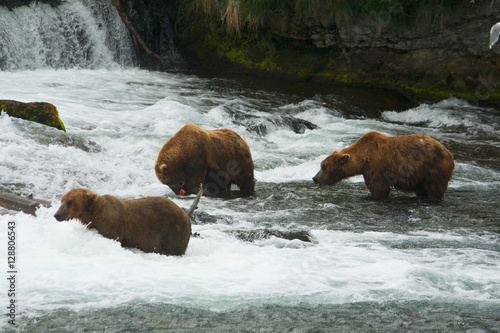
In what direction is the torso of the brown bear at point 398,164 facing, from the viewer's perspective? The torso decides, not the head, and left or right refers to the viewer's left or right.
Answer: facing to the left of the viewer

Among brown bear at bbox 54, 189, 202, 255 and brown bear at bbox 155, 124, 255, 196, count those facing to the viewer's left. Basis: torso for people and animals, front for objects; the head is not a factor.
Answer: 2

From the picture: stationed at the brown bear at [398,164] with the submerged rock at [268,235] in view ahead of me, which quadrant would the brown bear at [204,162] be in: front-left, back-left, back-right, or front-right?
front-right

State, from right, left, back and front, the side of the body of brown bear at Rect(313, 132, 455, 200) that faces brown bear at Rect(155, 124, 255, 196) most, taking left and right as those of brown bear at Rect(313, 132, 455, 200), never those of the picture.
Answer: front

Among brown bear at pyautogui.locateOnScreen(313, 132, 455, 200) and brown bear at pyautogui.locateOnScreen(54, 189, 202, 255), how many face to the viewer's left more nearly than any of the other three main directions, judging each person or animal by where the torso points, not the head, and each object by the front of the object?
2

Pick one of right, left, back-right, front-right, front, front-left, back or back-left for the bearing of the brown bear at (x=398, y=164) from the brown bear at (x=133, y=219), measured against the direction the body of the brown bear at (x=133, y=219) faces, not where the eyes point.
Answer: back-right

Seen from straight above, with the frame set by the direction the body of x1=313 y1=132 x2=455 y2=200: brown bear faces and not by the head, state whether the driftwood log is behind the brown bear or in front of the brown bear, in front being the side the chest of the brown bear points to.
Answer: in front

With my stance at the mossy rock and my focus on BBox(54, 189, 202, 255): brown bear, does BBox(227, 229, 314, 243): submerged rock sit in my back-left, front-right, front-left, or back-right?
front-left

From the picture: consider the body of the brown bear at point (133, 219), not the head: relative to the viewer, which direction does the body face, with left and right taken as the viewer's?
facing to the left of the viewer

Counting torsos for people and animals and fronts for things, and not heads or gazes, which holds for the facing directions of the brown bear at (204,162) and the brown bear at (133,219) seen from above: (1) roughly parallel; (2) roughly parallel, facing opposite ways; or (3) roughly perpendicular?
roughly parallel

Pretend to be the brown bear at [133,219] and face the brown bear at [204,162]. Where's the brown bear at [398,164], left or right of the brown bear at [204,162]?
right

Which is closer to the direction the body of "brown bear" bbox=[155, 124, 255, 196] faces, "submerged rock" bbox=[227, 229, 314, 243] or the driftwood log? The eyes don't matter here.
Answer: the driftwood log

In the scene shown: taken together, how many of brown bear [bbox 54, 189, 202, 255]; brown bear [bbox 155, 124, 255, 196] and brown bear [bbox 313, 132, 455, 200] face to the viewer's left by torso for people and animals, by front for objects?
3

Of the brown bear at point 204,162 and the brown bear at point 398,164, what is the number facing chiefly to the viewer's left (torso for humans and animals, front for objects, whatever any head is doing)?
2

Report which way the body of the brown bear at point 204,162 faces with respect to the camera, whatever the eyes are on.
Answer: to the viewer's left
